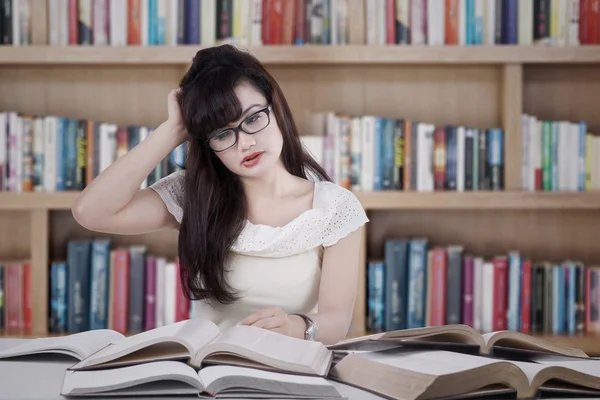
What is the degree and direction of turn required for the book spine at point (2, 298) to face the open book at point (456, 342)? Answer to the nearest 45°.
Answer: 0° — it already faces it

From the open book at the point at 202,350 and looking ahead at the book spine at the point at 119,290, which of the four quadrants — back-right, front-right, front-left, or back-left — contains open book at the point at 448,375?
back-right

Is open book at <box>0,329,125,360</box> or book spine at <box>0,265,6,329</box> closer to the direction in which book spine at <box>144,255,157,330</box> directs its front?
the open book

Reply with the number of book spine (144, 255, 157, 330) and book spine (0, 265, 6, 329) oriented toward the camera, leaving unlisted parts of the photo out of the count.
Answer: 2

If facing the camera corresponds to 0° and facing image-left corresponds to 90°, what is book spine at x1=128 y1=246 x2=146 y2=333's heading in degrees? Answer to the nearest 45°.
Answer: approximately 0°

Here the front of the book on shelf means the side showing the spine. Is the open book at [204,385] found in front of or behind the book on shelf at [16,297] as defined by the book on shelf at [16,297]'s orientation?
in front
